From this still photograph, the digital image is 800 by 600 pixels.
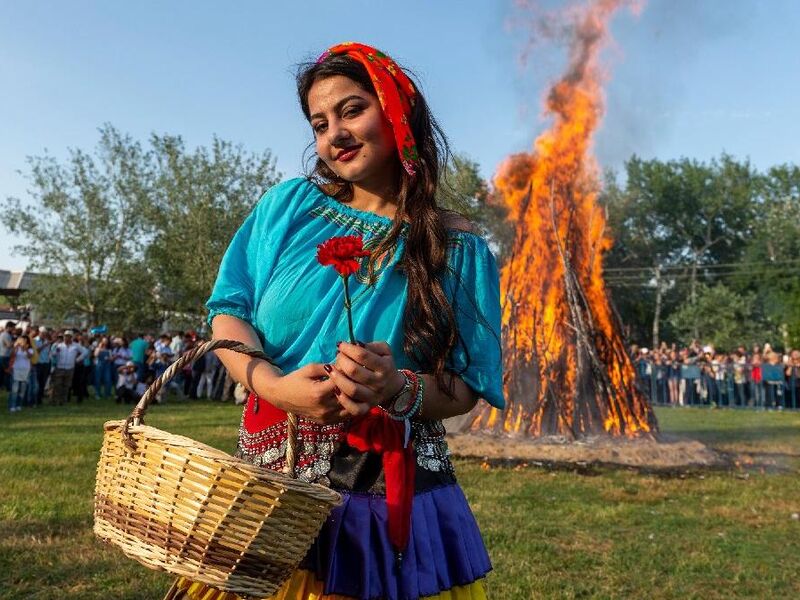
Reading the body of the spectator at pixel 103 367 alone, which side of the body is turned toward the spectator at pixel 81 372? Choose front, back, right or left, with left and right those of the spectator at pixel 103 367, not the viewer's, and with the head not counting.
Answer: right

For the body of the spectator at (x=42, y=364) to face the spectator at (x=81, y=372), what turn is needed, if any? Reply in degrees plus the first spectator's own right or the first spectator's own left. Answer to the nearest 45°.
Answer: approximately 90° to the first spectator's own left

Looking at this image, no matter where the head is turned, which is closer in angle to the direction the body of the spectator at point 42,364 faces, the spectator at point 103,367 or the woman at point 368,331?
the woman

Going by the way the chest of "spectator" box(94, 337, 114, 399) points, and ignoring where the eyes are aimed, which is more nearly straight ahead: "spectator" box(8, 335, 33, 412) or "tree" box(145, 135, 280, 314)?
the spectator

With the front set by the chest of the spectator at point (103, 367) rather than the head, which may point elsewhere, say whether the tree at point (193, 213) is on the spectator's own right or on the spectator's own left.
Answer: on the spectator's own left

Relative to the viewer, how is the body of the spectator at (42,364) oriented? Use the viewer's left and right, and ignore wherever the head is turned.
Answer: facing the viewer and to the right of the viewer

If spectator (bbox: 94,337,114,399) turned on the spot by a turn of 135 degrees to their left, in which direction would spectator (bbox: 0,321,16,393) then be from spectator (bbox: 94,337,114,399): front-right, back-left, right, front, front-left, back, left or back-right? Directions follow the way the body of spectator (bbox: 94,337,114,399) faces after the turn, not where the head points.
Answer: back-left

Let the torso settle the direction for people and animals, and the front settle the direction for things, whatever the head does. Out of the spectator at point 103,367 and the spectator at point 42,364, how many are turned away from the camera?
0

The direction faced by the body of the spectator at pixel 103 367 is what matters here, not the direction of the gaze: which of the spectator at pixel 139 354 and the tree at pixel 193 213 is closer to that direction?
the spectator

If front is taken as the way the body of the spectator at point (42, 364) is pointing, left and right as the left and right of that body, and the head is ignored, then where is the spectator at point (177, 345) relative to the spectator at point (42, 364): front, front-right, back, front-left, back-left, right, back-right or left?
left

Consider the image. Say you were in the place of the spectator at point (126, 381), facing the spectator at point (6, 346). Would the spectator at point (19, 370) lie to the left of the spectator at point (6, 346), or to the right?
left

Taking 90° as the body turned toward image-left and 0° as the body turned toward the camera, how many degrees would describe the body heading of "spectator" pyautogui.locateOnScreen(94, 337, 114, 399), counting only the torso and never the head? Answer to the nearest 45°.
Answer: approximately 315°

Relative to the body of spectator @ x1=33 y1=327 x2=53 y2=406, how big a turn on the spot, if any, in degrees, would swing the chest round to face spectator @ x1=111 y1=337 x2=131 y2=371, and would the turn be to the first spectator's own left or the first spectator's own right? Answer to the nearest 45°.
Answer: approximately 90° to the first spectator's own left
